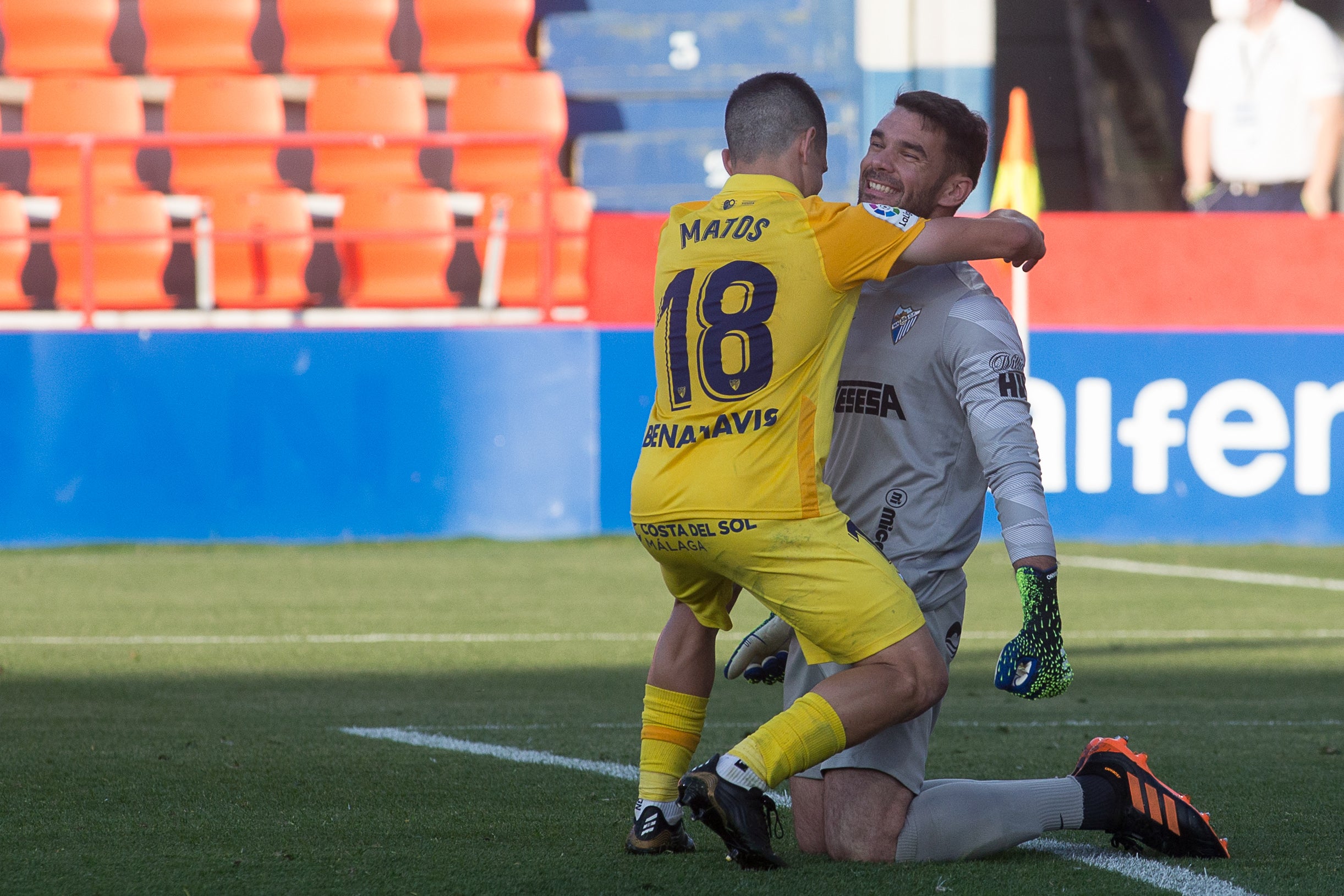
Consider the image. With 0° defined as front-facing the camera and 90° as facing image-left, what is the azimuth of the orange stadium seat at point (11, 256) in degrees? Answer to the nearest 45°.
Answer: approximately 0°

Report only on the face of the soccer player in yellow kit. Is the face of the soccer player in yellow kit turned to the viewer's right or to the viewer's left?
to the viewer's right

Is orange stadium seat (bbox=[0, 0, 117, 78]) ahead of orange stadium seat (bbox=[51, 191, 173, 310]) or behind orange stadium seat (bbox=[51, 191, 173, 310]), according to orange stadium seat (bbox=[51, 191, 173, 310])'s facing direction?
behind

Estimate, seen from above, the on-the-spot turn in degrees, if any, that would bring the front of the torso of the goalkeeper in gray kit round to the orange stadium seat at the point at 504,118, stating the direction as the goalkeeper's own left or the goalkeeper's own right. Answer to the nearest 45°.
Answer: approximately 135° to the goalkeeper's own right

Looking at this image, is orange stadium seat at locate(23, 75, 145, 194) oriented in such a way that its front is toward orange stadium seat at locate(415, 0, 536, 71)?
no

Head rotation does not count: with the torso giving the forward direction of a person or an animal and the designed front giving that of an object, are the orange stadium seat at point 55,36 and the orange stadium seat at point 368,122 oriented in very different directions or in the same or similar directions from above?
same or similar directions

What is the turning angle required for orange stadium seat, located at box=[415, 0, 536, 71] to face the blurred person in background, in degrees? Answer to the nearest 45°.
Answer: approximately 90° to its left

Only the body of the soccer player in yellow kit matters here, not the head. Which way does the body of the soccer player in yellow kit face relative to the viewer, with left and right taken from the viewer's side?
facing away from the viewer and to the right of the viewer

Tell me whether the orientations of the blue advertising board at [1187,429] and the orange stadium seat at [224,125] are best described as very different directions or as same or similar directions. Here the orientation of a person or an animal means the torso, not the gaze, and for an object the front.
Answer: same or similar directions

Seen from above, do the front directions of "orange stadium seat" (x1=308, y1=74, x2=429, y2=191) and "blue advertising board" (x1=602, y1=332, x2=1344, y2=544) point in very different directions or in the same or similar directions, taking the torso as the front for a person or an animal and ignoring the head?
same or similar directions

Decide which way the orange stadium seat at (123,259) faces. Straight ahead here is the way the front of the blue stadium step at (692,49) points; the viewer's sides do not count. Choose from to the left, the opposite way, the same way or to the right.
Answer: the same way

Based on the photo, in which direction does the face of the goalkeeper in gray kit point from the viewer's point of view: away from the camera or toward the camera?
toward the camera

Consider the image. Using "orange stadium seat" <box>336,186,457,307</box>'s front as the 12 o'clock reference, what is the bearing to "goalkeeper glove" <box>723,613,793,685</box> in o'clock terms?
The goalkeeper glove is roughly at 12 o'clock from the orange stadium seat.

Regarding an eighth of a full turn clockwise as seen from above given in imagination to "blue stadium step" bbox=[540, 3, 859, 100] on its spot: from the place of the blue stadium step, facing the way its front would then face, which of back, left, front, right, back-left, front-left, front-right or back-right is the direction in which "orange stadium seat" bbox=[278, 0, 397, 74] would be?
front-right

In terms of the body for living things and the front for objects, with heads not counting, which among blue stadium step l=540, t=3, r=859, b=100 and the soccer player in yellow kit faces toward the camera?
the blue stadium step

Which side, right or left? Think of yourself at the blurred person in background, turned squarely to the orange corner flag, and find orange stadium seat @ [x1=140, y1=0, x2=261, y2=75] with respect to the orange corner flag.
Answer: right

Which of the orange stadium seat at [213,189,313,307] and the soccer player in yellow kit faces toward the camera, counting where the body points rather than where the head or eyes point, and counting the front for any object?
the orange stadium seat

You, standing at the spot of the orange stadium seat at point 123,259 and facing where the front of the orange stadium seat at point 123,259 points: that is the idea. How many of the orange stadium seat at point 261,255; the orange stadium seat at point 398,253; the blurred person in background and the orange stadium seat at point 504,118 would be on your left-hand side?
4

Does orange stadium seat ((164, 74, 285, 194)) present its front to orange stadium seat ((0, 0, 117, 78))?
no

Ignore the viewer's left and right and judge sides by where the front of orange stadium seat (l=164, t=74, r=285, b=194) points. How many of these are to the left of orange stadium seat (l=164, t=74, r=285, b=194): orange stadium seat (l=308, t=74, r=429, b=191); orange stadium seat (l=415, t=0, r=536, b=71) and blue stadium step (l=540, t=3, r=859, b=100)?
3

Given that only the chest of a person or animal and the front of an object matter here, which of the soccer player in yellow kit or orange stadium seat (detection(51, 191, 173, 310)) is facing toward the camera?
the orange stadium seat

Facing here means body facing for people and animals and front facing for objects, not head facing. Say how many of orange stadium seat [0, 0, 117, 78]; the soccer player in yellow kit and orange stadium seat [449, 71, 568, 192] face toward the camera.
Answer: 2

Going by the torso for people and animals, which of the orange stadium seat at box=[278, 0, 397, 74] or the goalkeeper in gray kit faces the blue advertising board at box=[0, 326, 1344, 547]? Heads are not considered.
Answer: the orange stadium seat
